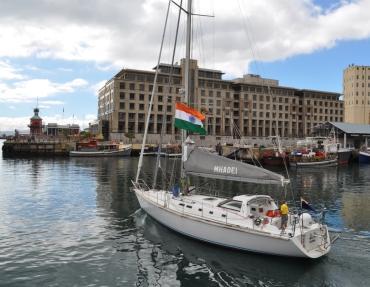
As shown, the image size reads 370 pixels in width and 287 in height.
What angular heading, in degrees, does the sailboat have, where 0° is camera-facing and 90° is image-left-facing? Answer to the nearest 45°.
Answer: approximately 135°
